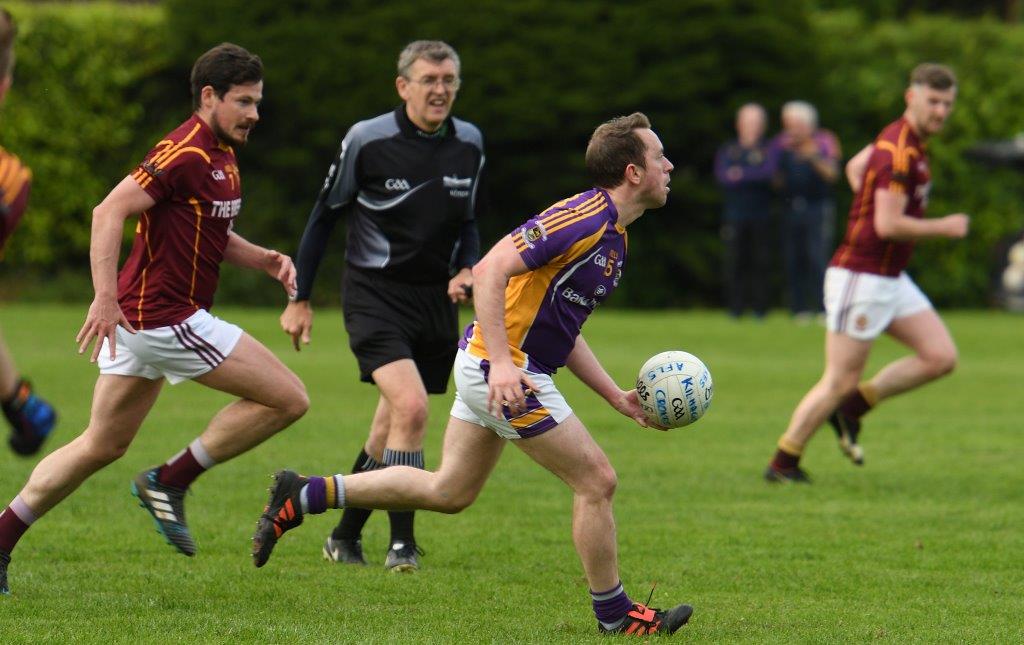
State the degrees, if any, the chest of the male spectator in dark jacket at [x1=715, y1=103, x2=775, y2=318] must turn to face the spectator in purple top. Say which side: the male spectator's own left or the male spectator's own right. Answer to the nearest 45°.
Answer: approximately 90° to the male spectator's own left

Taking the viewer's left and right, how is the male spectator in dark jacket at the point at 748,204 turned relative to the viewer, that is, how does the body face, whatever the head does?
facing the viewer

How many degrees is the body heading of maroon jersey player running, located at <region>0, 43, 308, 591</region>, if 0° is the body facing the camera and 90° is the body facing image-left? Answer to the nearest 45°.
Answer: approximately 270°

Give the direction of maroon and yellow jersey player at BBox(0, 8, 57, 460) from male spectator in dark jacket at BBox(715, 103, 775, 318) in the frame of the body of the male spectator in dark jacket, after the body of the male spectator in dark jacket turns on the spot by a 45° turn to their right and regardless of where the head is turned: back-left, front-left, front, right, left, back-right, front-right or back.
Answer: front-left

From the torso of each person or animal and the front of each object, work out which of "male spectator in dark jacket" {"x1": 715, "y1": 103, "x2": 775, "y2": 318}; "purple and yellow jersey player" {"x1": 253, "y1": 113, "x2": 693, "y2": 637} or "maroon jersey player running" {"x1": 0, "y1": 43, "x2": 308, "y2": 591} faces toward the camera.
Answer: the male spectator in dark jacket

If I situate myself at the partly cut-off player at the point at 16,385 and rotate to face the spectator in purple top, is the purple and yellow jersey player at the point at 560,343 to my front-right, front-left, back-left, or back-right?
front-right

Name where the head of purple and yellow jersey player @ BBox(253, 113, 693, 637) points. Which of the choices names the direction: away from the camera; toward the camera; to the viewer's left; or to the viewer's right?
to the viewer's right

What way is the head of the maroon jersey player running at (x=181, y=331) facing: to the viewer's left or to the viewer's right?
to the viewer's right

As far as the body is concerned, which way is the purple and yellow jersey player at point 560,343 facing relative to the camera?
to the viewer's right
